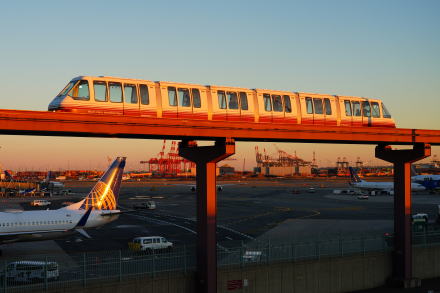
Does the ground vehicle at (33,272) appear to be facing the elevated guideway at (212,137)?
yes

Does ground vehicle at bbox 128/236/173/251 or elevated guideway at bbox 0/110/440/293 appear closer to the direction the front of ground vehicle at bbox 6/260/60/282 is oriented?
the elevated guideway

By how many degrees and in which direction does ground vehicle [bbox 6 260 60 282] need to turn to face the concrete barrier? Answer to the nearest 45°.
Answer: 0° — it already faces it
